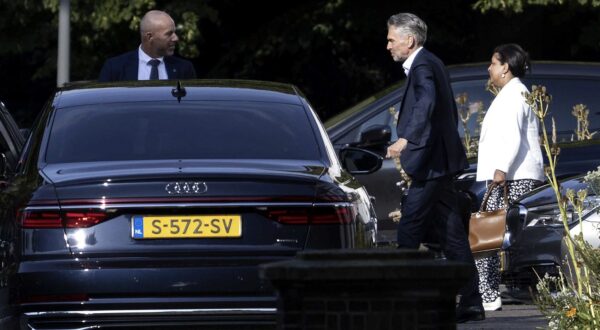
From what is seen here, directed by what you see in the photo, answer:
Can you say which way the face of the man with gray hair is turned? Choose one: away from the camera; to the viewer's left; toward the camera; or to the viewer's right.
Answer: to the viewer's left

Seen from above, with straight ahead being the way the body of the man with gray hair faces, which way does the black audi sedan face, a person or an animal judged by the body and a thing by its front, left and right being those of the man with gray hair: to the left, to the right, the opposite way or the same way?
to the right

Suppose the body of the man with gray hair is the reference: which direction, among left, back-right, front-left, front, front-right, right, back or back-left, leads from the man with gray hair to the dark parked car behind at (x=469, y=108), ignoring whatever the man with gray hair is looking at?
right

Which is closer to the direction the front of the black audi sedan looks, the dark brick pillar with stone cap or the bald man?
the bald man

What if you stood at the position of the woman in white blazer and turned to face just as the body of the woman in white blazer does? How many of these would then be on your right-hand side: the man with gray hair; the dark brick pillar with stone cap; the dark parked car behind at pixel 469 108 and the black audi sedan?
1

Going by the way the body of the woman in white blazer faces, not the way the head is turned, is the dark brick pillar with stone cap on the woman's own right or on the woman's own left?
on the woman's own left

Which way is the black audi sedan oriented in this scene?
away from the camera

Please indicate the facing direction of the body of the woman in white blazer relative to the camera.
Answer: to the viewer's left

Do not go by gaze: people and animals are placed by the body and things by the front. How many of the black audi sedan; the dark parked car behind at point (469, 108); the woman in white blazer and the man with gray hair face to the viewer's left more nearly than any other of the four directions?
3

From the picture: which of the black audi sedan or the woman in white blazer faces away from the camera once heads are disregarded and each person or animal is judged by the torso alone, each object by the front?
the black audi sedan

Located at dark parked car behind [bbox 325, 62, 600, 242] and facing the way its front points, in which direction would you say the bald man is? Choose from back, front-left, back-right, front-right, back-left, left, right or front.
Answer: front-left

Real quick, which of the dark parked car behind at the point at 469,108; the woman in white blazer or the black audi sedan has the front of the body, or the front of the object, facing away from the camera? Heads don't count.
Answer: the black audi sedan

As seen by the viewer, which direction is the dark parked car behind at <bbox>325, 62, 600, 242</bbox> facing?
to the viewer's left

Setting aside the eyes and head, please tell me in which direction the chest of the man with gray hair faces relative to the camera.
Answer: to the viewer's left

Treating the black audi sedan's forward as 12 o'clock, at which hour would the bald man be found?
The bald man is roughly at 12 o'clock from the black audi sedan.
